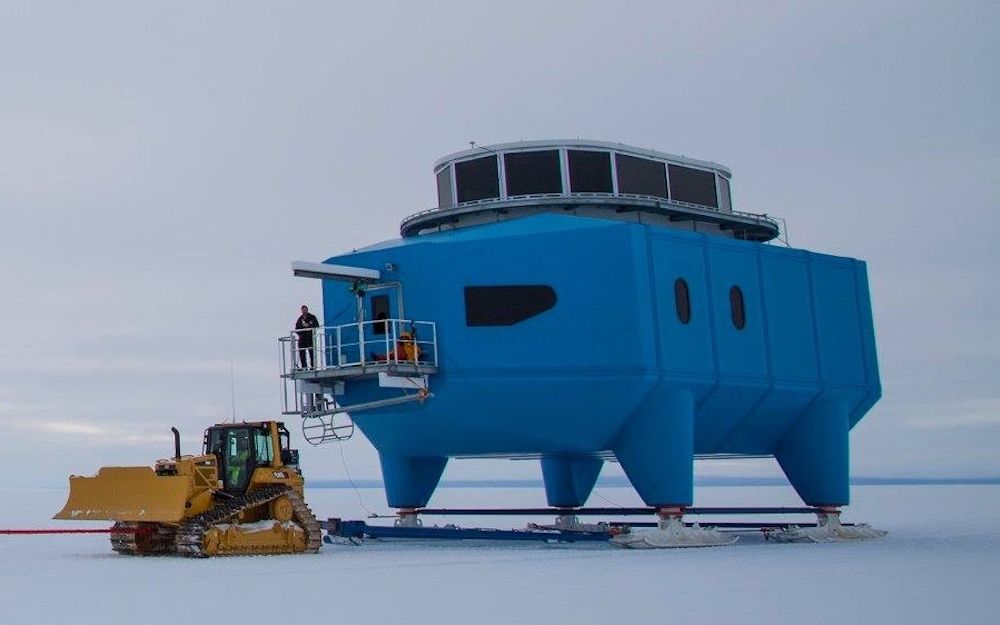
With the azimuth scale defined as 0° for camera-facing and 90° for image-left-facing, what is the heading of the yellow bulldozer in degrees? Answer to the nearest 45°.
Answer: approximately 45°

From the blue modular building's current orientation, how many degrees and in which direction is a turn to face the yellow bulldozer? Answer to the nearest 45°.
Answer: approximately 45° to its right

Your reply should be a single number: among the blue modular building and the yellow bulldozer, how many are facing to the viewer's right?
0

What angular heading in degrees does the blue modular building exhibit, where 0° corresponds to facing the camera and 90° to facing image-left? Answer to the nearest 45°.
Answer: approximately 45°
